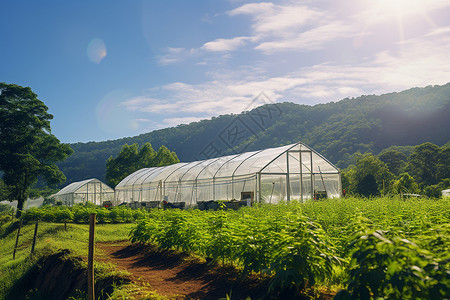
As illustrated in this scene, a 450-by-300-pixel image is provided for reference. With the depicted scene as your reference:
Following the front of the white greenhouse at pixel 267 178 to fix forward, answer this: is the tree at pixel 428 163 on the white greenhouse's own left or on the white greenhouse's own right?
on the white greenhouse's own left

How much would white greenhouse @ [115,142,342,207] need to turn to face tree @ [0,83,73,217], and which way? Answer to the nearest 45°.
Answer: approximately 180°

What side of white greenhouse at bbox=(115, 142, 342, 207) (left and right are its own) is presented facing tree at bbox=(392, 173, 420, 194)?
left

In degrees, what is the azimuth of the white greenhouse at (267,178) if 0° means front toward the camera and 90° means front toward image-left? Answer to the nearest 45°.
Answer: approximately 315°

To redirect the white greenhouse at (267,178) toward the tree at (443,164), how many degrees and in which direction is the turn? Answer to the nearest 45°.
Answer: approximately 90° to its left
